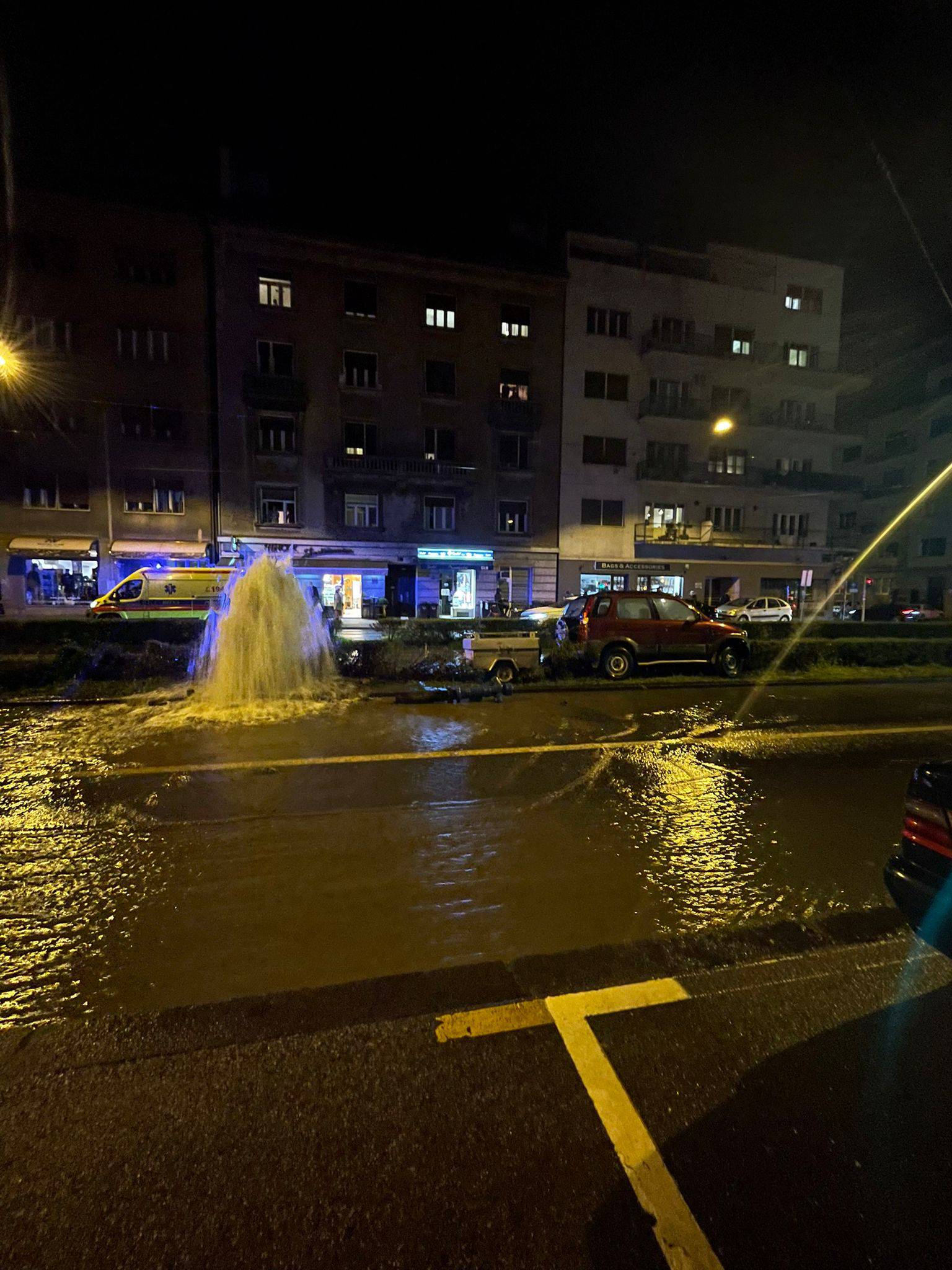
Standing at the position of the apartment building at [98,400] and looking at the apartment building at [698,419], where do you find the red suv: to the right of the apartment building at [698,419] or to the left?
right

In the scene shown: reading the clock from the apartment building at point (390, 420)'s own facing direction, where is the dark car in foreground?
The dark car in foreground is roughly at 12 o'clock from the apartment building.

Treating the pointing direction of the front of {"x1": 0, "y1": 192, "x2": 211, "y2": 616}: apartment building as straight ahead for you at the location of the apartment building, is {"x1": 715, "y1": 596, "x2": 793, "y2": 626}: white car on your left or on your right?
on your left

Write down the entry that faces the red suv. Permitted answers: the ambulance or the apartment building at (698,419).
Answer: the apartment building

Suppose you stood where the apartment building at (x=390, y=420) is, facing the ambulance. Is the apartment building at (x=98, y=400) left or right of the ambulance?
right

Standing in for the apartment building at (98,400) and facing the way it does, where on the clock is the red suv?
The red suv is roughly at 11 o'clock from the apartment building.

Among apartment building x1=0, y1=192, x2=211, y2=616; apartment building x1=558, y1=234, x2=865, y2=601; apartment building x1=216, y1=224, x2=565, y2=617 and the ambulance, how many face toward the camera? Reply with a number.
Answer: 3

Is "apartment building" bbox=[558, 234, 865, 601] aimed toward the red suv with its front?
yes

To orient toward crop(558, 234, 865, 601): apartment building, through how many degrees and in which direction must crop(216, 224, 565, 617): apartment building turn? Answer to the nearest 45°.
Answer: approximately 90° to its left

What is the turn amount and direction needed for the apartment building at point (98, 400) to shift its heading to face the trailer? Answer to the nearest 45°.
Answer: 0° — it already faces it

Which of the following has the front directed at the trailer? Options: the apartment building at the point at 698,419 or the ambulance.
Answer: the apartment building

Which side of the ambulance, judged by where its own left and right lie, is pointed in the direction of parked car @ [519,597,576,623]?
back

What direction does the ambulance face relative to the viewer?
to the viewer's left

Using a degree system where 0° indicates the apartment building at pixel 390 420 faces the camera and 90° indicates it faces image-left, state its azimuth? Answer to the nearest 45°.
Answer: approximately 0°

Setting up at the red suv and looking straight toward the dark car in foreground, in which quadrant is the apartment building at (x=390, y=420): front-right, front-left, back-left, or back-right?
back-right
